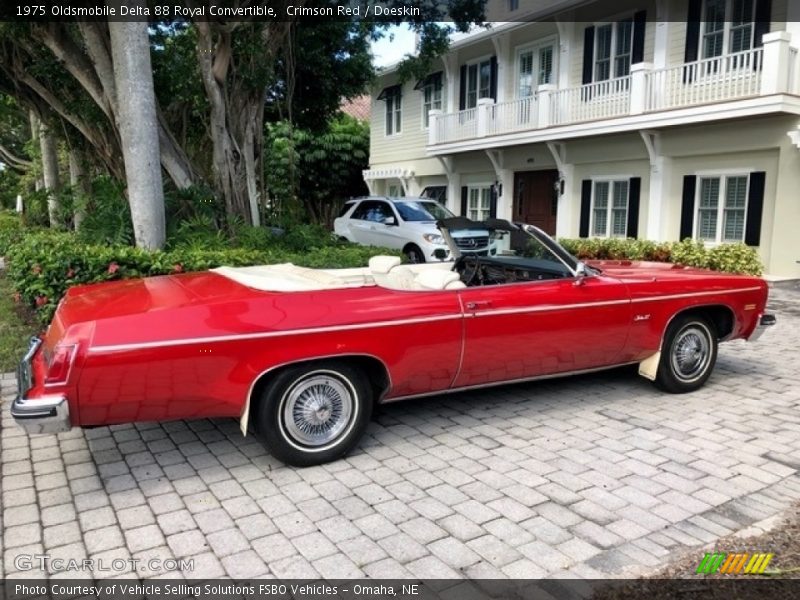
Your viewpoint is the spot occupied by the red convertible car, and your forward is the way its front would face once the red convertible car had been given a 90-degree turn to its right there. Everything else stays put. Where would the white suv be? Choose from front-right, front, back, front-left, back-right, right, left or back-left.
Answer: back-left

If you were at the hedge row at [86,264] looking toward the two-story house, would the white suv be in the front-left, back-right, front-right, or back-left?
front-left

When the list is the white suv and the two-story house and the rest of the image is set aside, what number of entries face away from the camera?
0

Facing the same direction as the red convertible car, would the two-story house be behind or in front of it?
in front

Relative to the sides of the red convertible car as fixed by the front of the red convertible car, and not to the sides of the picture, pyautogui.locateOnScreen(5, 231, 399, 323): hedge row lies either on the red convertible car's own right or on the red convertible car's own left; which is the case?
on the red convertible car's own left

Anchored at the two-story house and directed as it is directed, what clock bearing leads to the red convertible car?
The red convertible car is roughly at 11 o'clock from the two-story house.

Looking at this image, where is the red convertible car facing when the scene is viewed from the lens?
facing away from the viewer and to the right of the viewer
